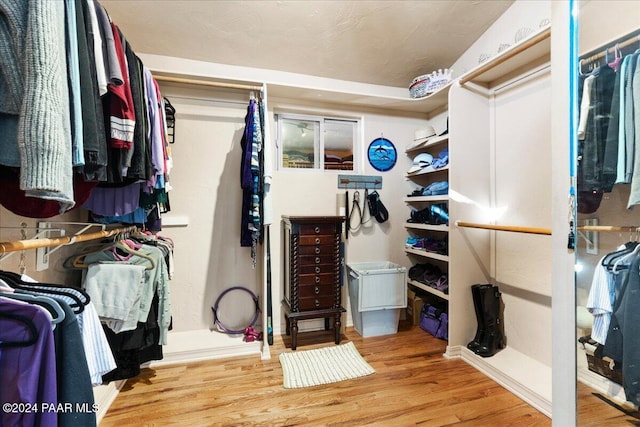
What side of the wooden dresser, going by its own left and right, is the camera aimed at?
front

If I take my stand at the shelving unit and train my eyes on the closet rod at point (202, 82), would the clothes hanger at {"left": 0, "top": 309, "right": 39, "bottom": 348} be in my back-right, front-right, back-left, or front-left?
front-left

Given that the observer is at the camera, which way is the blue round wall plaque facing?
facing the viewer

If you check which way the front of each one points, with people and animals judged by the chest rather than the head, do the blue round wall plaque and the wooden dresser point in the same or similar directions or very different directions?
same or similar directions

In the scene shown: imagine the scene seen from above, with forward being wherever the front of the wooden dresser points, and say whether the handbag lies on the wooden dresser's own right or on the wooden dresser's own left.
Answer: on the wooden dresser's own left

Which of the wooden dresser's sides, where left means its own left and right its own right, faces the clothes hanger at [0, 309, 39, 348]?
front

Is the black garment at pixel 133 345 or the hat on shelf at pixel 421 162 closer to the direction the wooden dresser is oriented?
the black garment

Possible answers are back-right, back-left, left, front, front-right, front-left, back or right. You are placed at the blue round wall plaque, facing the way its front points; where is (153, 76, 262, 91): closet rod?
front-right

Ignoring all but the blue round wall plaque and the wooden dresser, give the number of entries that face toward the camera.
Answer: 2

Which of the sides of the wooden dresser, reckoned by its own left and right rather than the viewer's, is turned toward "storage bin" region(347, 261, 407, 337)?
left

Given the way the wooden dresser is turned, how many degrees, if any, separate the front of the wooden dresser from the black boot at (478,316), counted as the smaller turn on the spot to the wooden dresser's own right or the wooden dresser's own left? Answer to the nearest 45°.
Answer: approximately 90° to the wooden dresser's own left
